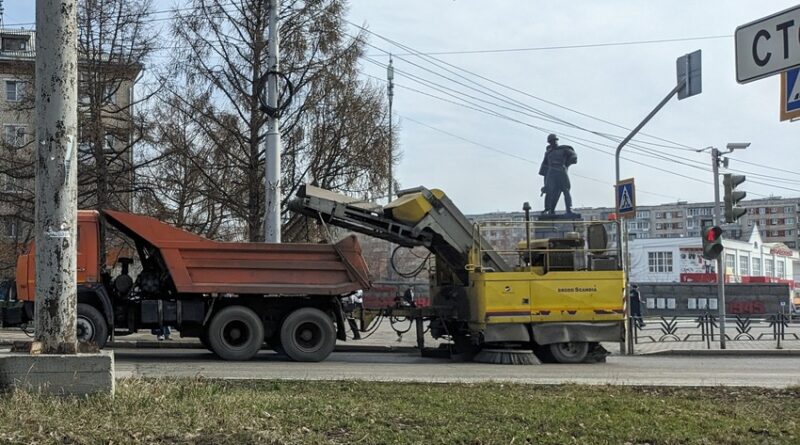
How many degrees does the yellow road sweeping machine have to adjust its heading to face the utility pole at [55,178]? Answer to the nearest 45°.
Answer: approximately 45° to its left

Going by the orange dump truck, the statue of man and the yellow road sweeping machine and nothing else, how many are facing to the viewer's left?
2

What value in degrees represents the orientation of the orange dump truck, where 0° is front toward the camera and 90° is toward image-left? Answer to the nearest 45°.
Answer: approximately 90°

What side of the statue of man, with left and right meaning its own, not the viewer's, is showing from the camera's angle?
front

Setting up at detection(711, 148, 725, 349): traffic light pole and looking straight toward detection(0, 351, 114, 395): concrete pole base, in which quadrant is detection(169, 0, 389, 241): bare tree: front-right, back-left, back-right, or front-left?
front-right

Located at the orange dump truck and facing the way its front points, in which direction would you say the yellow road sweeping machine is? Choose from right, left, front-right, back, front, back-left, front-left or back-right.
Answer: back

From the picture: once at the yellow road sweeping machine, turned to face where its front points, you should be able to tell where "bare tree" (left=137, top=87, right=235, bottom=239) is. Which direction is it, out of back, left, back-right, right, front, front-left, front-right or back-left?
front-right

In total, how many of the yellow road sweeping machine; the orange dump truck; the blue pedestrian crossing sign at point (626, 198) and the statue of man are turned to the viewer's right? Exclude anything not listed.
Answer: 0

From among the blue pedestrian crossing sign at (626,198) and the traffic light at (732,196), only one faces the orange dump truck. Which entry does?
the blue pedestrian crossing sign

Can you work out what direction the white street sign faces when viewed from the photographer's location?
facing the viewer and to the left of the viewer

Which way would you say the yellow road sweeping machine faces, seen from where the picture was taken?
facing to the left of the viewer

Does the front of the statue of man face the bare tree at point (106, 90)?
no
